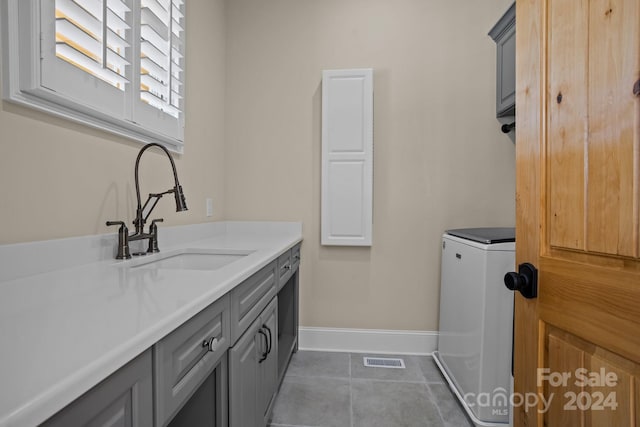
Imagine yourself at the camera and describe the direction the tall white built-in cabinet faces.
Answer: facing the viewer

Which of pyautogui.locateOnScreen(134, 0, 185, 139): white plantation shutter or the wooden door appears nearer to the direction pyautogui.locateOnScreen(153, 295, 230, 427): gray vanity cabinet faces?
the wooden door

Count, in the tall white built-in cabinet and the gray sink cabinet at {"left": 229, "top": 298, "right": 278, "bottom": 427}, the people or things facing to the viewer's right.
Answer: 1

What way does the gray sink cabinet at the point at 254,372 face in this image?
to the viewer's right

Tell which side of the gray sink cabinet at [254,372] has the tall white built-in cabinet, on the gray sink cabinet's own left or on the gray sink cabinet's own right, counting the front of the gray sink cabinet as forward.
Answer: on the gray sink cabinet's own left

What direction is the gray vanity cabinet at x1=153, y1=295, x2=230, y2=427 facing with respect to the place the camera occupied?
facing the viewer and to the right of the viewer

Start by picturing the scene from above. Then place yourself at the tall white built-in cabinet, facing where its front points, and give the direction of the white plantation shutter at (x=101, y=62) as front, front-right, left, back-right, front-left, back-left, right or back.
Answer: front-right

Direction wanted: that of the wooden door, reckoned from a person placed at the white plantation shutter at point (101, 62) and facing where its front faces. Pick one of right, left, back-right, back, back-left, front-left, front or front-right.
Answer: front

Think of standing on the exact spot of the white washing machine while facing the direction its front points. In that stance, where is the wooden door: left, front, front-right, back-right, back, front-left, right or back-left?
front-left

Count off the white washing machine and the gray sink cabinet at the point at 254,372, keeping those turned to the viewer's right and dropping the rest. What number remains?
1

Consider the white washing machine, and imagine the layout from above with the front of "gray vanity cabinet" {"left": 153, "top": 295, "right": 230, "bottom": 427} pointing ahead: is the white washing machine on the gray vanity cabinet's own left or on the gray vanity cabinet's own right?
on the gray vanity cabinet's own left
